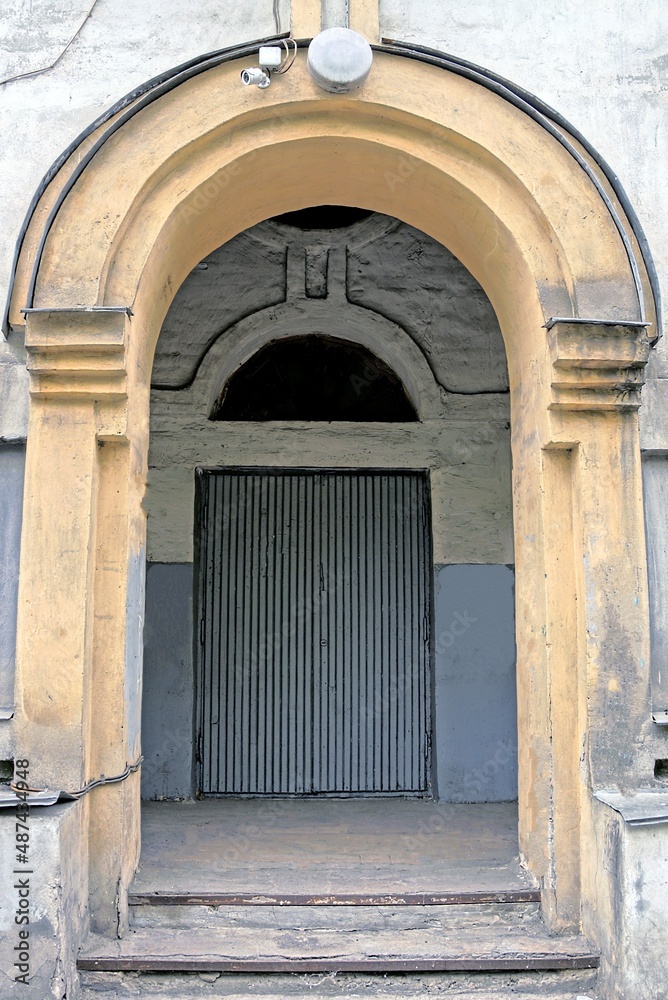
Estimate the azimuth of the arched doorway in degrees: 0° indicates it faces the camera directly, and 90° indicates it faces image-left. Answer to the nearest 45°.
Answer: approximately 0°

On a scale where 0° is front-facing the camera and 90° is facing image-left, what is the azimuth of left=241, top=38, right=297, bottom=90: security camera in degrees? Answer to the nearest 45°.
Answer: approximately 45°
